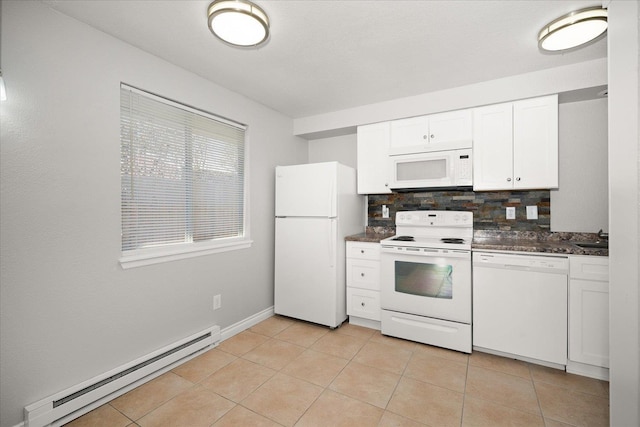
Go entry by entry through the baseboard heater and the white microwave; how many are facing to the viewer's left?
0

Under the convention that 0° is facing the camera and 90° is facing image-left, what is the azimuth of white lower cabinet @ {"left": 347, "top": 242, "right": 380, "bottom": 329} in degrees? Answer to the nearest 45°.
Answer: approximately 45°

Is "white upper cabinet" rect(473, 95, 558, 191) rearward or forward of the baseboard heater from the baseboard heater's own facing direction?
forward

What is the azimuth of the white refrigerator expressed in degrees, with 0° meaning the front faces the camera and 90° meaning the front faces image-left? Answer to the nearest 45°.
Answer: approximately 45°

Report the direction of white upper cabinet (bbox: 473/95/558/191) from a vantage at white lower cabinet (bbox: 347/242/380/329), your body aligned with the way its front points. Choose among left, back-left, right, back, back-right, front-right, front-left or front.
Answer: back-left

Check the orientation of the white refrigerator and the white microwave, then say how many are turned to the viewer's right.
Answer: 0

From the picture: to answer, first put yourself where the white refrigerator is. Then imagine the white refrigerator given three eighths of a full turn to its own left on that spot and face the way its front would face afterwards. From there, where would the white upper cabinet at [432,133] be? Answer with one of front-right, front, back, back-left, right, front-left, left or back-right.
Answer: front

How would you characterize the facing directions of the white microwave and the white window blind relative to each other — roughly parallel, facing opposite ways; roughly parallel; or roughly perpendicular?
roughly perpendicular

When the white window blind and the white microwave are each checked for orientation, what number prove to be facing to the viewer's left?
0

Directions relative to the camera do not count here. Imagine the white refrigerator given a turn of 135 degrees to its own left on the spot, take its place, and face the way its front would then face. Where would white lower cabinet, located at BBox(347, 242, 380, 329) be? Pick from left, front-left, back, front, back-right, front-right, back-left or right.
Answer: front

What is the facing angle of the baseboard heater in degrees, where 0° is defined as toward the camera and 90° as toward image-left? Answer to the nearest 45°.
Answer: approximately 315°

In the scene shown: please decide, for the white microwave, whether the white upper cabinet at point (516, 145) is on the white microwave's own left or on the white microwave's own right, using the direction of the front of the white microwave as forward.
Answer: on the white microwave's own left

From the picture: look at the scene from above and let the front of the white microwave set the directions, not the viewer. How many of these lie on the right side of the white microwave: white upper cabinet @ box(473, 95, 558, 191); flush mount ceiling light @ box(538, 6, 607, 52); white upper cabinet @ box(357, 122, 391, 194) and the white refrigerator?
2

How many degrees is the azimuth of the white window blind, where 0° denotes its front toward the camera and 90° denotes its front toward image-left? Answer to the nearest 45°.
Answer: approximately 315°
